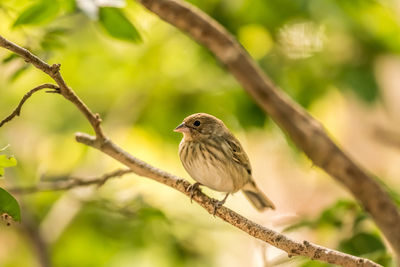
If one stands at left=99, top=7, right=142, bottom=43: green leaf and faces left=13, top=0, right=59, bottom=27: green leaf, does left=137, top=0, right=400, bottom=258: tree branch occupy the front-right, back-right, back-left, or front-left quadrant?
back-left

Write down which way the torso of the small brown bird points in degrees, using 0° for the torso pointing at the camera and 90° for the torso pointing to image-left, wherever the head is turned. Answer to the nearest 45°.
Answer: approximately 45°

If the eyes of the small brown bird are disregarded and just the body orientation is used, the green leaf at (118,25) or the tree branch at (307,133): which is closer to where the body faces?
the green leaf

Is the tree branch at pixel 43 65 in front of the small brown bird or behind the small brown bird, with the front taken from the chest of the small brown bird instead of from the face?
in front
